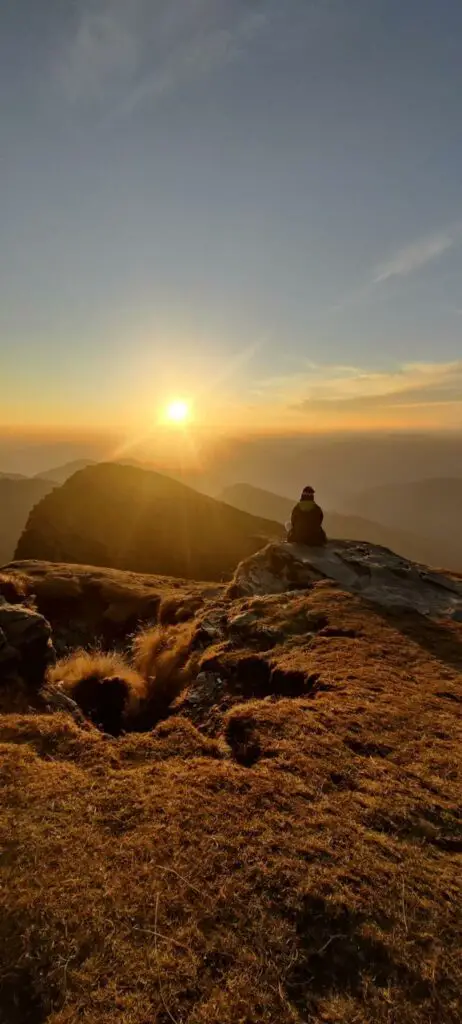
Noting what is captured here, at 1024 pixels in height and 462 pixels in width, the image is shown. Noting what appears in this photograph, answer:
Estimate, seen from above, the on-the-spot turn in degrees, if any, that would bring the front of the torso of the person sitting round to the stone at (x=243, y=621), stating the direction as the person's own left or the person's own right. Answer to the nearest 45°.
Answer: approximately 180°

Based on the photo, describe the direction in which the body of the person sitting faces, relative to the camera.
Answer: away from the camera

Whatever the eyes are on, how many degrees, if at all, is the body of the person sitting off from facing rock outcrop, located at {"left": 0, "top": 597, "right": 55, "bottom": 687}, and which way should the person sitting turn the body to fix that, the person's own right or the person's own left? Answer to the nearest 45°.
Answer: approximately 135° to the person's own left

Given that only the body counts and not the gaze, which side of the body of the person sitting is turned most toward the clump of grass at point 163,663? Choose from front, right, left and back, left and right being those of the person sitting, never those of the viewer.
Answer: back

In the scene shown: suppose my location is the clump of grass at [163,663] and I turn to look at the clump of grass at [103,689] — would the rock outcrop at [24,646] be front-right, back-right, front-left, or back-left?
front-right

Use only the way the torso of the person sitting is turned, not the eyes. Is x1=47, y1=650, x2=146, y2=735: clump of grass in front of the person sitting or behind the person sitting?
behind
